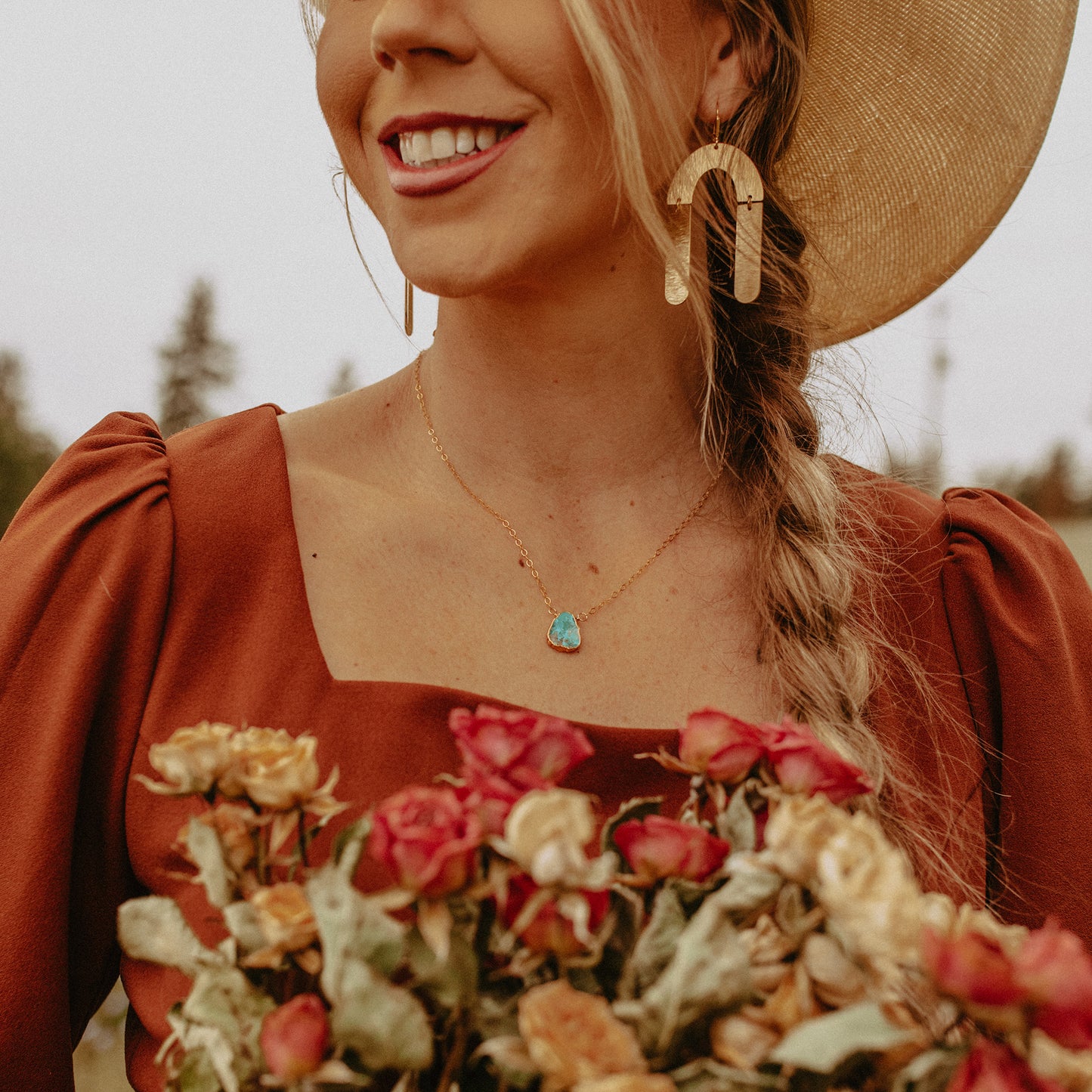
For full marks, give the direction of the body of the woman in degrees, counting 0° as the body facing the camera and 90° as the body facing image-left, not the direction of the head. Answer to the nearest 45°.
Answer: approximately 0°

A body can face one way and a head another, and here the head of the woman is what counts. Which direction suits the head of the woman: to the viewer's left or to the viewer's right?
to the viewer's left

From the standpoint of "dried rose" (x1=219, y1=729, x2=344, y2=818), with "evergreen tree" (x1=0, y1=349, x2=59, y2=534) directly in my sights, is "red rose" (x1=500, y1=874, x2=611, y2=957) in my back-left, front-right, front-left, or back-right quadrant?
back-right
